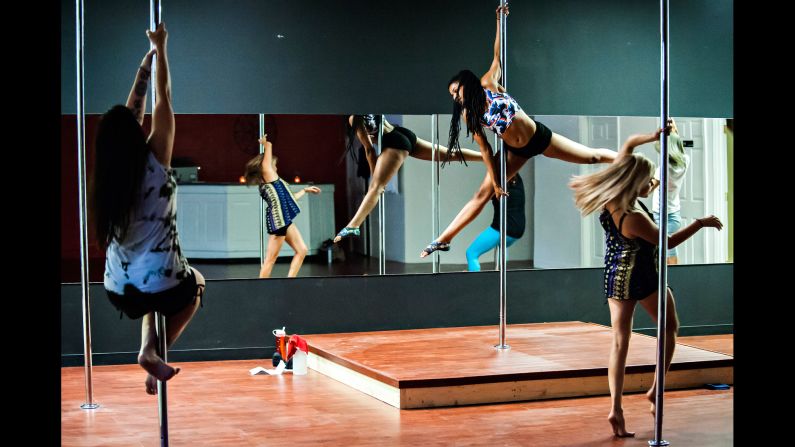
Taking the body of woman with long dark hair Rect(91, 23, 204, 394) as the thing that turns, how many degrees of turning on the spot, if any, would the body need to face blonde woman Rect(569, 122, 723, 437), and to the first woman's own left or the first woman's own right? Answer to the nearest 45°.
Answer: approximately 45° to the first woman's own right

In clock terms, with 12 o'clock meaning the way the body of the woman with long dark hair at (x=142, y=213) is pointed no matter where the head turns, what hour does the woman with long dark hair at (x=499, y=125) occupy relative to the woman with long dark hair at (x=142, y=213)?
the woman with long dark hair at (x=499, y=125) is roughly at 12 o'clock from the woman with long dark hair at (x=142, y=213).

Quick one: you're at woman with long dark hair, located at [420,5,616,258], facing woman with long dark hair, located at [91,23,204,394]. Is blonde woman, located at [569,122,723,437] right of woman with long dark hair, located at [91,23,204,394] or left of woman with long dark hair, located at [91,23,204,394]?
left

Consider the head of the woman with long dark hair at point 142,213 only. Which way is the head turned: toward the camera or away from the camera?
away from the camera

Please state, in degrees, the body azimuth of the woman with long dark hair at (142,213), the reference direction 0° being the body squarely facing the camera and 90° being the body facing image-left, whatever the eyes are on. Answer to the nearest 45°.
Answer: approximately 225°
